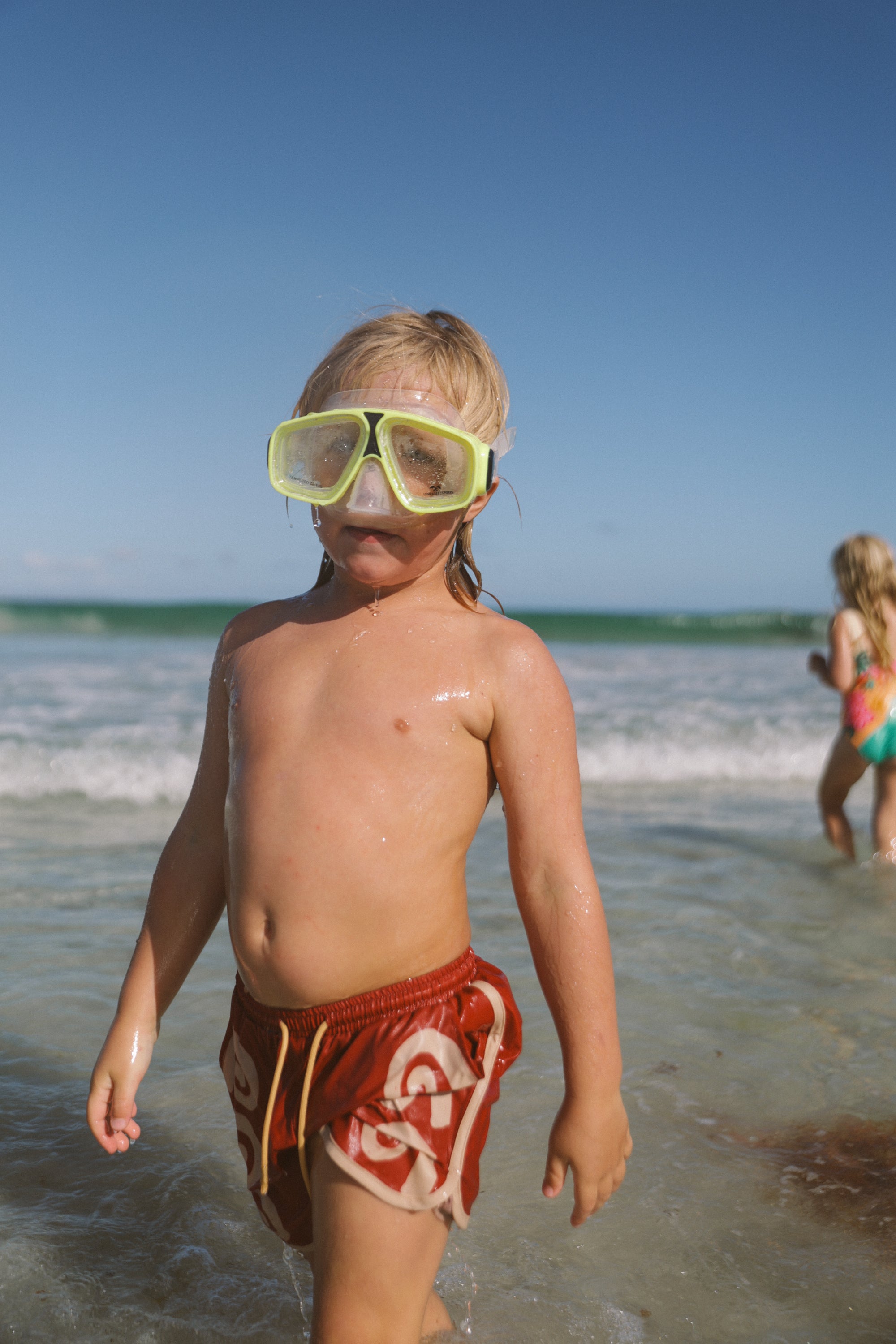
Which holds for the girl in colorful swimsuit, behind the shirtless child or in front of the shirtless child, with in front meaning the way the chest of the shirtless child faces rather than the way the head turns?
behind

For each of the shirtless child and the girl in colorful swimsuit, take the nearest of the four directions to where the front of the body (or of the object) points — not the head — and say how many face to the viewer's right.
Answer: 0

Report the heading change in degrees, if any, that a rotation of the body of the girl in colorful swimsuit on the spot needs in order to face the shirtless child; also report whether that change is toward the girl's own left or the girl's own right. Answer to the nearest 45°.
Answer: approximately 135° to the girl's own left

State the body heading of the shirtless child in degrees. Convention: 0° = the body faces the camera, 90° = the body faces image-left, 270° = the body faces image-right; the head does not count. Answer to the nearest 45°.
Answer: approximately 45°

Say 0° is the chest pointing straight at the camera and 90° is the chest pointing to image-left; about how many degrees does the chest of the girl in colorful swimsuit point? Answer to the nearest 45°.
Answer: approximately 135°
